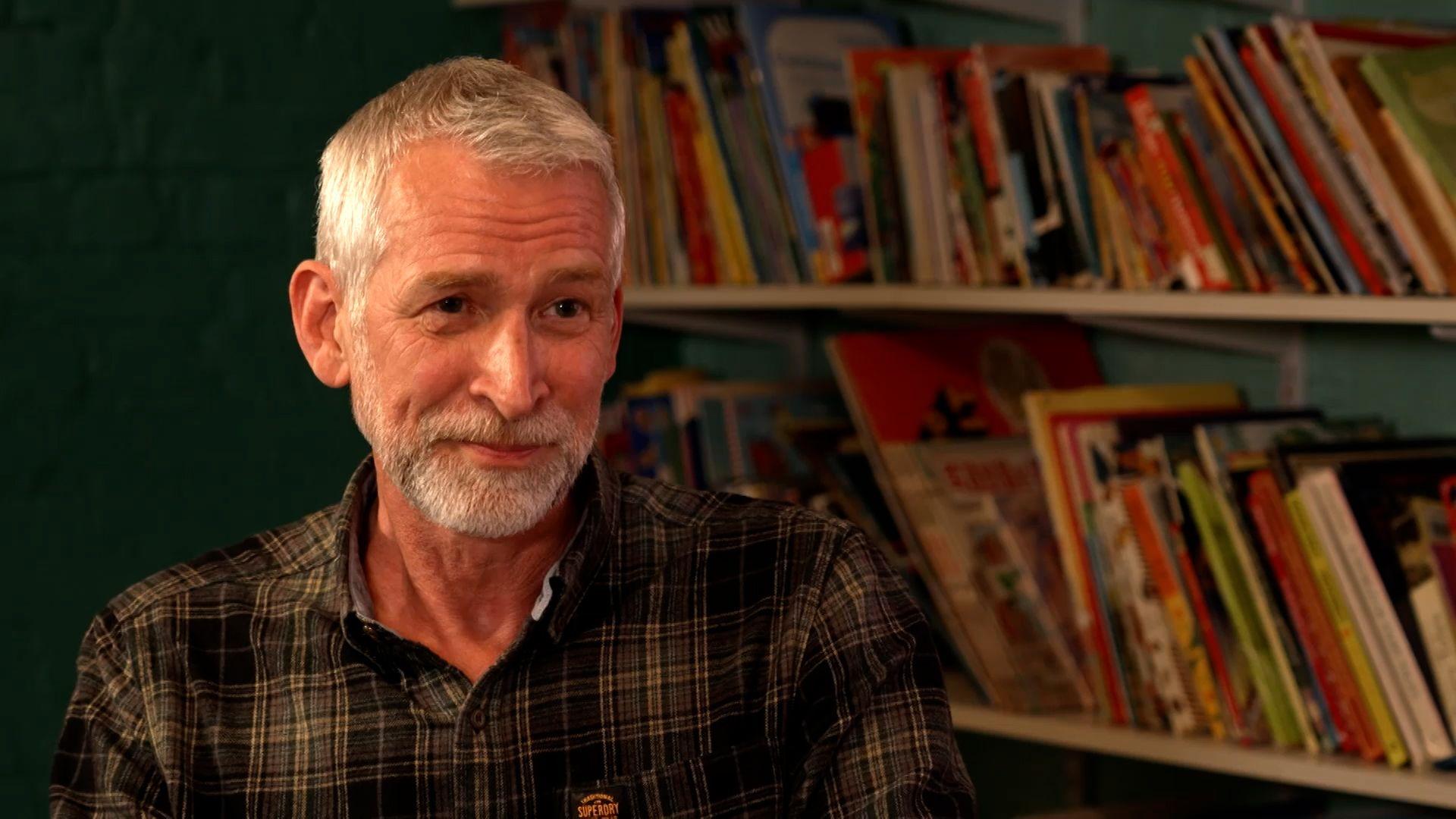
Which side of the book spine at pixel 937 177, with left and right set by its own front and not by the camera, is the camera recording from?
front

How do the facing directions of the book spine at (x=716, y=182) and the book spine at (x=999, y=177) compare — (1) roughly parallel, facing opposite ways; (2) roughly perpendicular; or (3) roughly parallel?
roughly parallel

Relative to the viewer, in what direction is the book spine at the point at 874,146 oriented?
toward the camera

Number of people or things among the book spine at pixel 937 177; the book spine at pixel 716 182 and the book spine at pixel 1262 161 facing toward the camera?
3

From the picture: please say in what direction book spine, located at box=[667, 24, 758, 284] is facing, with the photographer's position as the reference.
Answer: facing the viewer

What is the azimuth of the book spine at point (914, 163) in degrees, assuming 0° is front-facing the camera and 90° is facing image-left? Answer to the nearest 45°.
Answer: approximately 0°

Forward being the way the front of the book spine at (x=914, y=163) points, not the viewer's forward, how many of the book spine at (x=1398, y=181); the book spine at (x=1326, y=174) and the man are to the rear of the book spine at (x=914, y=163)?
0

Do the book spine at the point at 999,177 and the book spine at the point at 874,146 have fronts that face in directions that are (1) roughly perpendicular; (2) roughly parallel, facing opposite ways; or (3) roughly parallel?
roughly parallel

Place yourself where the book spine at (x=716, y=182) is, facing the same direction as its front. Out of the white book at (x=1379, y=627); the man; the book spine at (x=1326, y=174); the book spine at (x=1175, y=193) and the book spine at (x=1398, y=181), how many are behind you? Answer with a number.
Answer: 0

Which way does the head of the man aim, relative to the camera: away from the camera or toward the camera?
toward the camera

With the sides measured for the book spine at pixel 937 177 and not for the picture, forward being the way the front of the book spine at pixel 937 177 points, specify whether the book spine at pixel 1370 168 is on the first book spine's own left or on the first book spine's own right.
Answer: on the first book spine's own left
